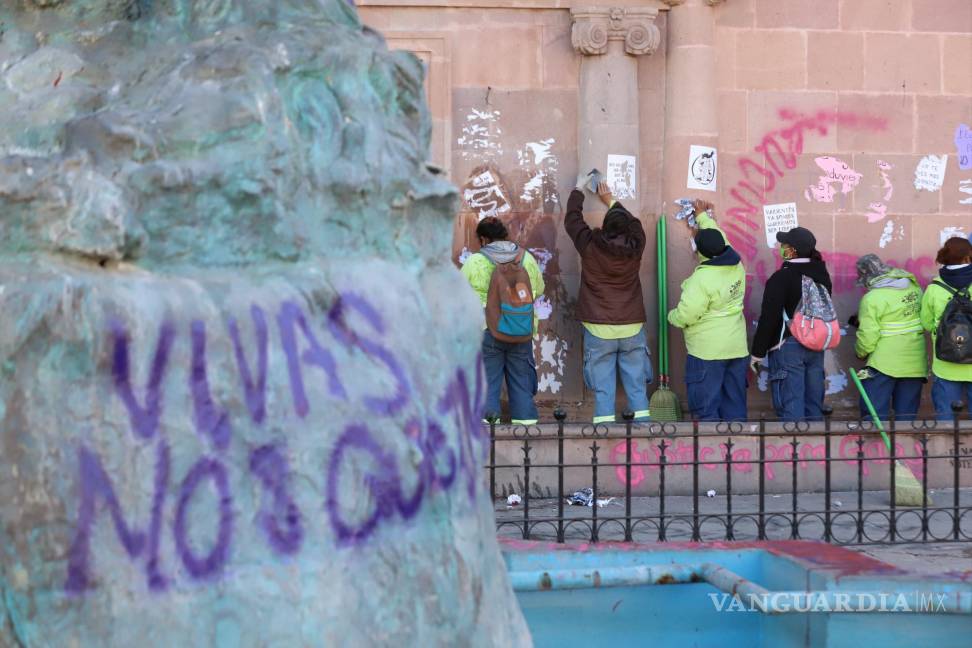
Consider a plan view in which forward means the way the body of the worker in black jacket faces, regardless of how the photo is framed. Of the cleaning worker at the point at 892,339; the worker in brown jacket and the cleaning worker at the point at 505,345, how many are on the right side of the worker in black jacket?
1

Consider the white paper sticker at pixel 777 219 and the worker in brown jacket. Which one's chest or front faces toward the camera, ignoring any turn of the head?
the white paper sticker

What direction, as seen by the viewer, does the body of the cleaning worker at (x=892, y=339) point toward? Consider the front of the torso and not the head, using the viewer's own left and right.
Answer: facing away from the viewer and to the left of the viewer

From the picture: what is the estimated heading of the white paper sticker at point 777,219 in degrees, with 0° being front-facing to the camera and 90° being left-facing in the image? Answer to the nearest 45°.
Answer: approximately 0°

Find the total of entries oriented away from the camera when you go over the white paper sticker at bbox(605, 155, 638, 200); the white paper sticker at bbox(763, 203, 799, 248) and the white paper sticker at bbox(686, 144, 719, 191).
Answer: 0

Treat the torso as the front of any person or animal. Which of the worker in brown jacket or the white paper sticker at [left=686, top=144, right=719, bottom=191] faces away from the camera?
the worker in brown jacket

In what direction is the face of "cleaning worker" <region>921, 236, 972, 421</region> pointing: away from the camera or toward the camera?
away from the camera

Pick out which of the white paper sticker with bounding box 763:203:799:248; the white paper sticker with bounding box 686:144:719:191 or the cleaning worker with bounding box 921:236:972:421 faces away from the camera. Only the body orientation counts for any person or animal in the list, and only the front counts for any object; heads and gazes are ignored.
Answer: the cleaning worker

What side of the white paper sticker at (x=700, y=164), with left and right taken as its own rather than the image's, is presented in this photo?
front

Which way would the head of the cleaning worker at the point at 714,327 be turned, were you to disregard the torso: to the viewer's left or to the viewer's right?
to the viewer's left

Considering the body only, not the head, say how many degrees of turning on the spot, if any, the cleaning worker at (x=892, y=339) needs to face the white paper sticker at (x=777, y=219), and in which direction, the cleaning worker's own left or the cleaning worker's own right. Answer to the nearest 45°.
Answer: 0° — they already face it

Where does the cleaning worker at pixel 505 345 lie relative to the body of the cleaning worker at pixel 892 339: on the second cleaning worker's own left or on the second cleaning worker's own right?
on the second cleaning worker's own left

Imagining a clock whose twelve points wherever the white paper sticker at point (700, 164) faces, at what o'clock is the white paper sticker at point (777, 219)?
the white paper sticker at point (777, 219) is roughly at 8 o'clock from the white paper sticker at point (700, 164).

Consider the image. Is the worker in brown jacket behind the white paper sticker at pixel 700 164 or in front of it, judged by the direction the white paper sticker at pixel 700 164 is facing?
in front

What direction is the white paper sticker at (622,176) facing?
toward the camera

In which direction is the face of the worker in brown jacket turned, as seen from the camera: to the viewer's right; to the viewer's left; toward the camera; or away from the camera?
away from the camera

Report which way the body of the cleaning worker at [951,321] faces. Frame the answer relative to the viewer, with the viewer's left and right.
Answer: facing away from the viewer

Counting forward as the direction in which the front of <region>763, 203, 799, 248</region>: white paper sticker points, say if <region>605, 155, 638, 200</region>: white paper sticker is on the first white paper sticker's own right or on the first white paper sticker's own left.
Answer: on the first white paper sticker's own right

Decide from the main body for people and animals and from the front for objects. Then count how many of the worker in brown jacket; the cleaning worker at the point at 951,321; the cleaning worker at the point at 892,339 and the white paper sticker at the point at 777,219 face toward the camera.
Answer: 1

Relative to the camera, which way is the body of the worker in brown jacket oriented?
away from the camera

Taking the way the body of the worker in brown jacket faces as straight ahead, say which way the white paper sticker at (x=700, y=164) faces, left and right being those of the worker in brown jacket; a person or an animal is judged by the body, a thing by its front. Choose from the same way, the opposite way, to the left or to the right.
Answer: the opposite way
